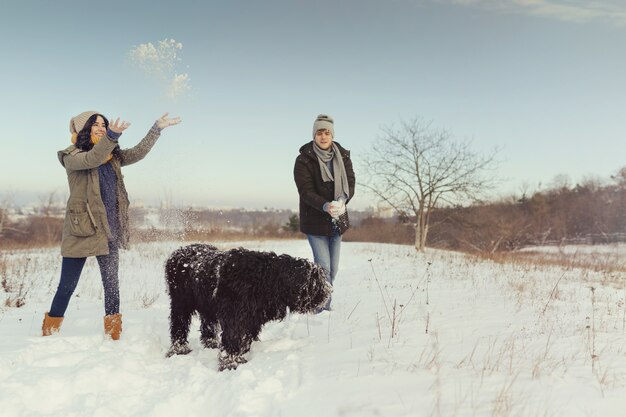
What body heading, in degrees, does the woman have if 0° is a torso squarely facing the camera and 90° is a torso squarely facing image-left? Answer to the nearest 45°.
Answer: approximately 315°

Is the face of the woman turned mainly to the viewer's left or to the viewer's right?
to the viewer's right

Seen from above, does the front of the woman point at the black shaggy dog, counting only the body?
yes
